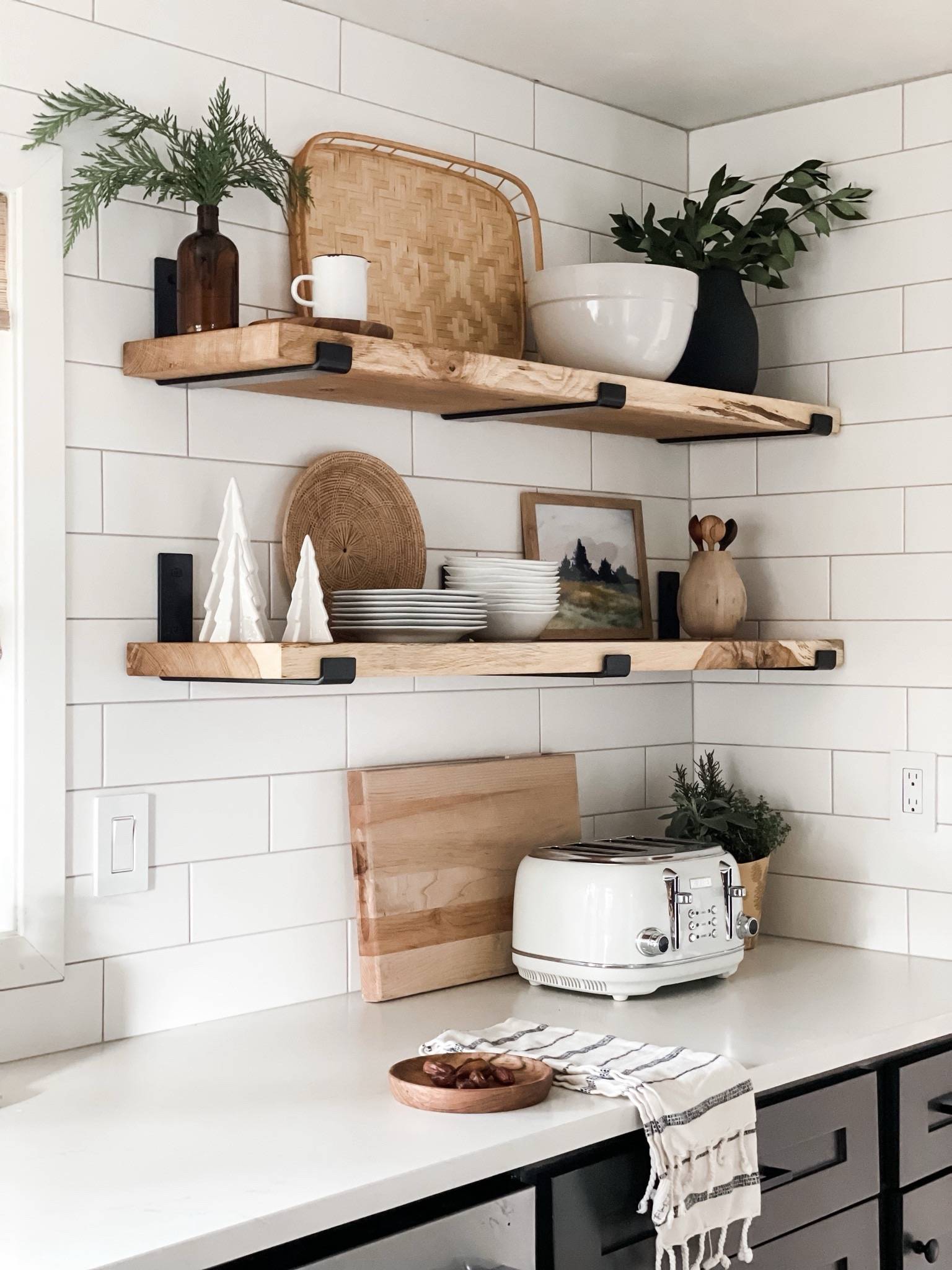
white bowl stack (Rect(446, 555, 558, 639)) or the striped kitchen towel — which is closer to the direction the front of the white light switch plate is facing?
the striped kitchen towel

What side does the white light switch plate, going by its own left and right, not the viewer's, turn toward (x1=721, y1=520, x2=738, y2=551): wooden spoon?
left

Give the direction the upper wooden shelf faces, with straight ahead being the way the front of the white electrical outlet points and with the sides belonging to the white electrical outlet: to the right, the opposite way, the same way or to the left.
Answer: to the left

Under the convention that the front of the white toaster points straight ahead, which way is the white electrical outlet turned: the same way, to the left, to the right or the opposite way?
to the right

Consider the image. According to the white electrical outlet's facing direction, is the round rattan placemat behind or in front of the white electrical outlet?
in front

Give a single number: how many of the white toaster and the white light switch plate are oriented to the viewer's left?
0

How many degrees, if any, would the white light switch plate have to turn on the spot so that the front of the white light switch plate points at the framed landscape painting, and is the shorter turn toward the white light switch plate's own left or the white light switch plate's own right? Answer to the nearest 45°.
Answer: approximately 90° to the white light switch plate's own left

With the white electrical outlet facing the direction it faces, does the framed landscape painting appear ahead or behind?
ahead

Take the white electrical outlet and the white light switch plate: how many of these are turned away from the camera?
0

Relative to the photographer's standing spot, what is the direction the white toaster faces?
facing the viewer and to the right of the viewer

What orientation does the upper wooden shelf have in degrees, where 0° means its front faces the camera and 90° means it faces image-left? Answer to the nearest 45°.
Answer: approximately 315°
